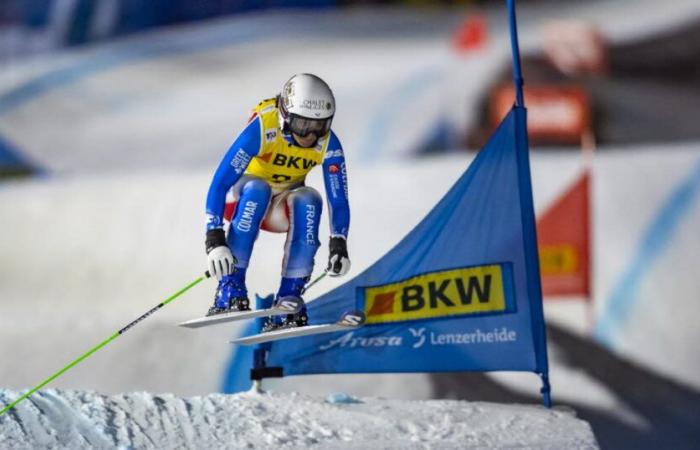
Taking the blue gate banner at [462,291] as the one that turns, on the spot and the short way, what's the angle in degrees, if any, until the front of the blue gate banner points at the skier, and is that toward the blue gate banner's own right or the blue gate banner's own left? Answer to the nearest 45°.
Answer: approximately 45° to the blue gate banner's own right

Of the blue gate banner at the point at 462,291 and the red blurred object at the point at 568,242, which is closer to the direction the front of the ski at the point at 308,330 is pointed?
the blue gate banner

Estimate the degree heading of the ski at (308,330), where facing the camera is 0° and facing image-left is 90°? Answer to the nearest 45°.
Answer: approximately 315°

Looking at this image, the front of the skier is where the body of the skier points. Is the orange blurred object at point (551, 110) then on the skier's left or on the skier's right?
on the skier's left

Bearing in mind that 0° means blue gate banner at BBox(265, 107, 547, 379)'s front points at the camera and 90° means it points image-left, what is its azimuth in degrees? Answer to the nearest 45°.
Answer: approximately 0°

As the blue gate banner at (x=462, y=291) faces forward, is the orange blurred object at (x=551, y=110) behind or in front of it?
behind

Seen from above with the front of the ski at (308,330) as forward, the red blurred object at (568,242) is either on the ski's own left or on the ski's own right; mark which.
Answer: on the ski's own left

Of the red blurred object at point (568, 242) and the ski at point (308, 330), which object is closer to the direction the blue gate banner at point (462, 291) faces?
the ski
